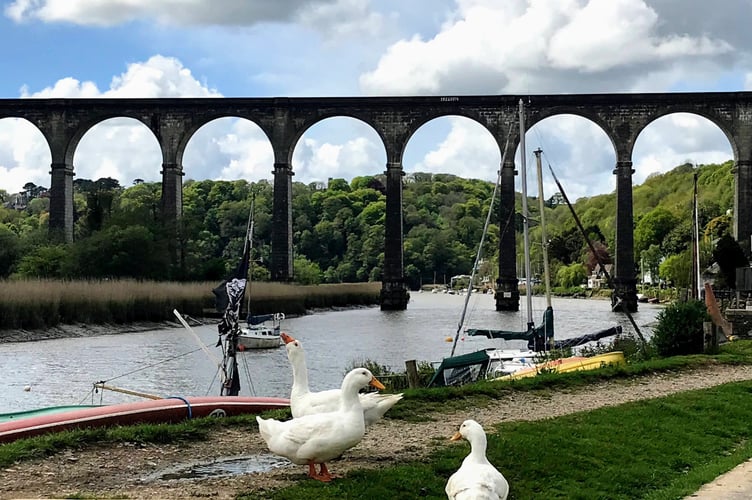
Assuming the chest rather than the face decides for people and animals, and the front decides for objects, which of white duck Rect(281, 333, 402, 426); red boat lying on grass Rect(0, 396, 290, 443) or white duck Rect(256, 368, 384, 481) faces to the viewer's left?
white duck Rect(281, 333, 402, 426)

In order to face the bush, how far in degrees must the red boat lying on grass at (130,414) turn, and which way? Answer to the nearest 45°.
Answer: approximately 45° to its left

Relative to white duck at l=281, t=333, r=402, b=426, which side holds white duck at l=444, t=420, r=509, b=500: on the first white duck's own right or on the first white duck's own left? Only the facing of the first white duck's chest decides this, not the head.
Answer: on the first white duck's own left

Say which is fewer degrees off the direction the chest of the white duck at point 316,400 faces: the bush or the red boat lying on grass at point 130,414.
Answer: the red boat lying on grass

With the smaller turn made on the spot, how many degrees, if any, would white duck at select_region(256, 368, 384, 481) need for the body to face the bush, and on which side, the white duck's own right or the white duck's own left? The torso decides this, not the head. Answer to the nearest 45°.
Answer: approximately 45° to the white duck's own left

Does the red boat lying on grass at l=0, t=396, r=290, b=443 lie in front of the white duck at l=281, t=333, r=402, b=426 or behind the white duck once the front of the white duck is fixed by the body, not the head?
in front

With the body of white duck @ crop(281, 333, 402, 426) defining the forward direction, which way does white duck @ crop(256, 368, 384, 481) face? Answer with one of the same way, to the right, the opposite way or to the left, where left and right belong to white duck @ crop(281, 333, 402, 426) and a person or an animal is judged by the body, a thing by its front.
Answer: the opposite way

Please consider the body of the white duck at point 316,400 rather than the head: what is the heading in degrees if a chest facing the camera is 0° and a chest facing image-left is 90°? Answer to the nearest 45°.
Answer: approximately 90°

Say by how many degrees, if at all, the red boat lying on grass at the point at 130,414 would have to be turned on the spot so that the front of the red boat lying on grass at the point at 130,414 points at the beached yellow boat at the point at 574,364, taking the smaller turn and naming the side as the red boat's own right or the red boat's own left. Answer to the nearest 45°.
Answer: approximately 45° to the red boat's own left

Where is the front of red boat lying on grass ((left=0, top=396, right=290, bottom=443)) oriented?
to the viewer's right
